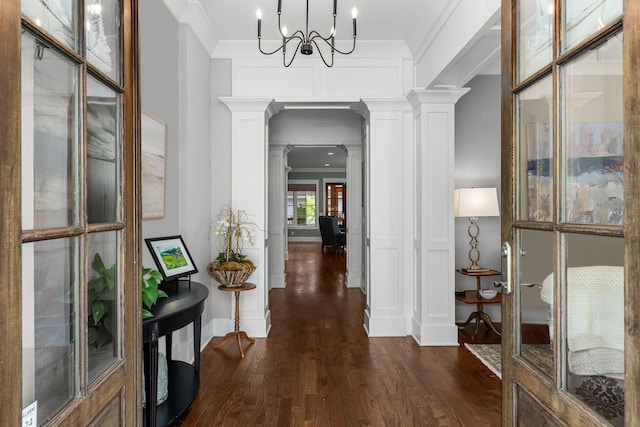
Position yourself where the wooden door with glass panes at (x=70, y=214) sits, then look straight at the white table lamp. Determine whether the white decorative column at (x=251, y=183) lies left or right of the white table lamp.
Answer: left

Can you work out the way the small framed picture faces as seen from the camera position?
facing the viewer and to the right of the viewer

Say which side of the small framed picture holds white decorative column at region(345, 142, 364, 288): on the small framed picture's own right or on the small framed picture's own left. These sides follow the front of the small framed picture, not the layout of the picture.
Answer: on the small framed picture's own left

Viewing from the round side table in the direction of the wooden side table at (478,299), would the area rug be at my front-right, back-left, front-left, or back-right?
front-right

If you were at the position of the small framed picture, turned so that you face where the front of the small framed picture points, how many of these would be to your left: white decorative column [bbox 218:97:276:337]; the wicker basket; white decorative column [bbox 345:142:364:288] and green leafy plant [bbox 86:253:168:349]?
3

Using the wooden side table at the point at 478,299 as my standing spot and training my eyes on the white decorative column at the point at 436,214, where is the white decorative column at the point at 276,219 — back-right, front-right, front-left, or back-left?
front-right

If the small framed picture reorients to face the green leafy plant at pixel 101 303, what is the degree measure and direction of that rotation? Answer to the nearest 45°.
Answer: approximately 45° to its right

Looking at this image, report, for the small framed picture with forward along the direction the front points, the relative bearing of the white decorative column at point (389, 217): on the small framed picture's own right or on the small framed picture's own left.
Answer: on the small framed picture's own left

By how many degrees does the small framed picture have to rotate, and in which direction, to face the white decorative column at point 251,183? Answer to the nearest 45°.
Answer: approximately 90° to its left

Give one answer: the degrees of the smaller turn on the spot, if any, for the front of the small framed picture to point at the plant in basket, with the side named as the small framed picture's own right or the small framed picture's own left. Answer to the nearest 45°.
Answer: approximately 90° to the small framed picture's own left

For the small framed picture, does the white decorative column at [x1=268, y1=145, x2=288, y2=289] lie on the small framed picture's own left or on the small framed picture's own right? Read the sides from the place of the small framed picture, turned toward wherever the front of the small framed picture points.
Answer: on the small framed picture's own left

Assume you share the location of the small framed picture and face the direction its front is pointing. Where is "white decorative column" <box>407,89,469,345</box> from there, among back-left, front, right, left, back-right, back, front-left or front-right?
front-left

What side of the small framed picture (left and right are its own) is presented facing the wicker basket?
left

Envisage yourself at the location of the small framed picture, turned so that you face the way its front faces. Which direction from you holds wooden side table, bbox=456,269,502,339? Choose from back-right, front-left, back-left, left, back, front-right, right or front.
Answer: front-left
